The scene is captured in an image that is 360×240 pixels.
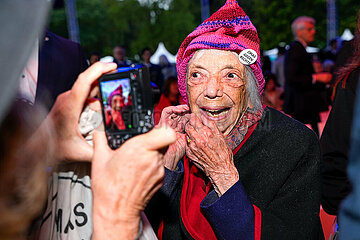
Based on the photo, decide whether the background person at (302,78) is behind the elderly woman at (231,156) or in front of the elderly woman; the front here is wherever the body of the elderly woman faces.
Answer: behind

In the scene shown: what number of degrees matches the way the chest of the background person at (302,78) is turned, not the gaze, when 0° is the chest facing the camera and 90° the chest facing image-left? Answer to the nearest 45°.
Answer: approximately 270°

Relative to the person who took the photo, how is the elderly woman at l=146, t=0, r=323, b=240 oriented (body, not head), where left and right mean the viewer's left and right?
facing the viewer and to the left of the viewer

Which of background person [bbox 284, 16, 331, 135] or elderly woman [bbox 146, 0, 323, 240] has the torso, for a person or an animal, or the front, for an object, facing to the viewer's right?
the background person

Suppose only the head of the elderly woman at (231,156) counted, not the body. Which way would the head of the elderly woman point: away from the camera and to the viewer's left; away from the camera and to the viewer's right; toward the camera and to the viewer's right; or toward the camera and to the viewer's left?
toward the camera and to the viewer's left
